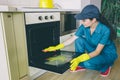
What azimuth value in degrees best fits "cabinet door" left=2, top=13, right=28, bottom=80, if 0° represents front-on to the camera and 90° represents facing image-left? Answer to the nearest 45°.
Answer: approximately 315°

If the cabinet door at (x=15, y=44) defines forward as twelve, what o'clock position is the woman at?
The woman is roughly at 10 o'clock from the cabinet door.

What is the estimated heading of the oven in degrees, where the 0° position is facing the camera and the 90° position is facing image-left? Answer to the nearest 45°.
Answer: approximately 315°

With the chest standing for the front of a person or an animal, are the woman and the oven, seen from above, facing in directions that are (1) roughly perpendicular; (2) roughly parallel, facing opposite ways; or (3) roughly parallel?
roughly perpendicular
